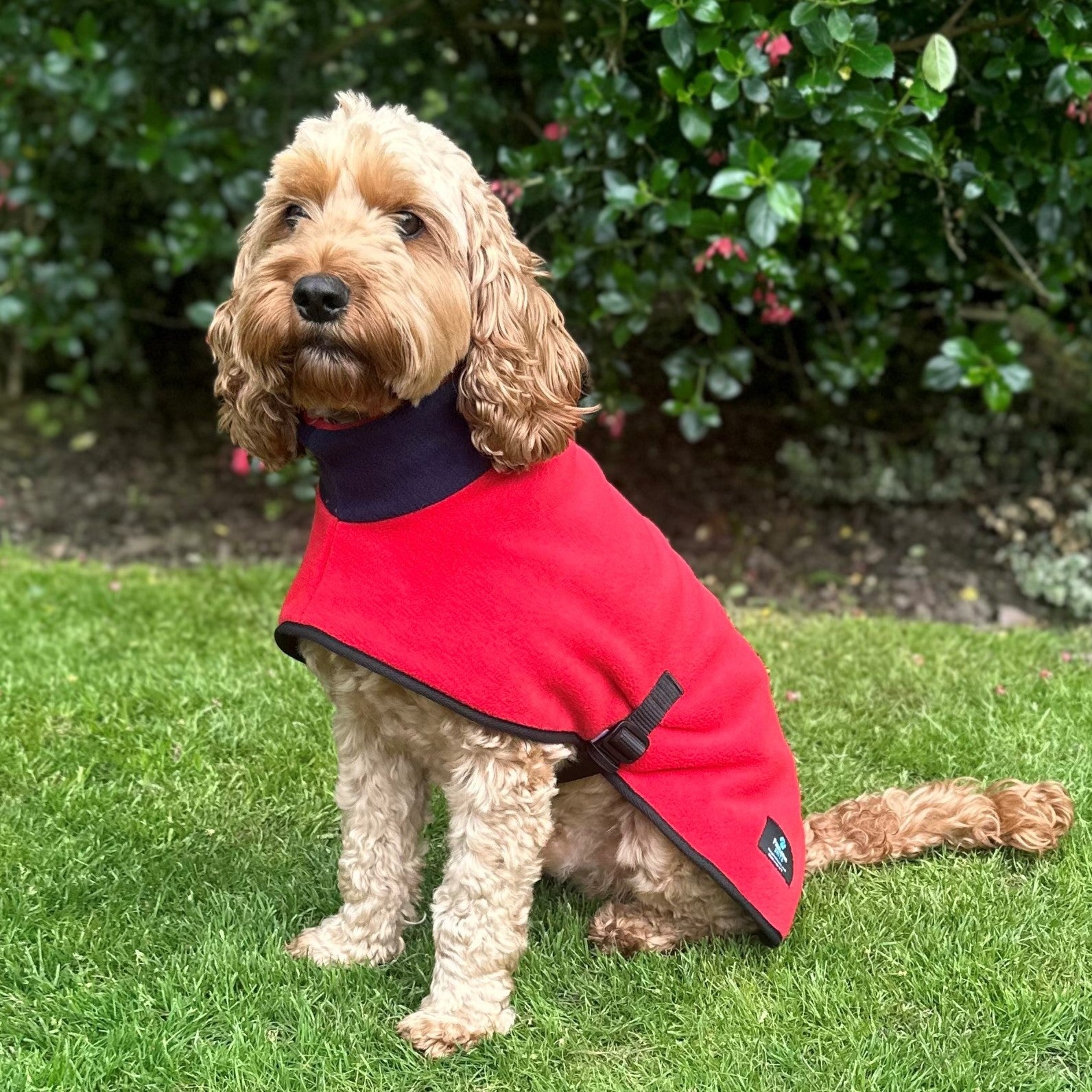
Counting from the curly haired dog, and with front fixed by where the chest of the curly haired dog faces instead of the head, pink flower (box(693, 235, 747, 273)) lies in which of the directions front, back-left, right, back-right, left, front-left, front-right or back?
back-right

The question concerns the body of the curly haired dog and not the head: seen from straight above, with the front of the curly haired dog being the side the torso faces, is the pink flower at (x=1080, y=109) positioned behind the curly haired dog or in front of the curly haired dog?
behind

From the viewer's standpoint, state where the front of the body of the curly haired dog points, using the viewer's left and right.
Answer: facing the viewer and to the left of the viewer

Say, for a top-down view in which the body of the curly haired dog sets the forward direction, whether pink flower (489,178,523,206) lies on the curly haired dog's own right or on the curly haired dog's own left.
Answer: on the curly haired dog's own right

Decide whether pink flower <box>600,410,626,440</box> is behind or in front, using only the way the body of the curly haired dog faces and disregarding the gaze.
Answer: behind

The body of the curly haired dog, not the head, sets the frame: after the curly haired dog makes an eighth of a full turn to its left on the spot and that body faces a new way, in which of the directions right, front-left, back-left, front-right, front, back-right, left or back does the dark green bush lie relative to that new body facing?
back

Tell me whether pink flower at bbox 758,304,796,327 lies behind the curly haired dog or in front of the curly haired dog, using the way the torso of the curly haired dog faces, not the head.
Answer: behind
